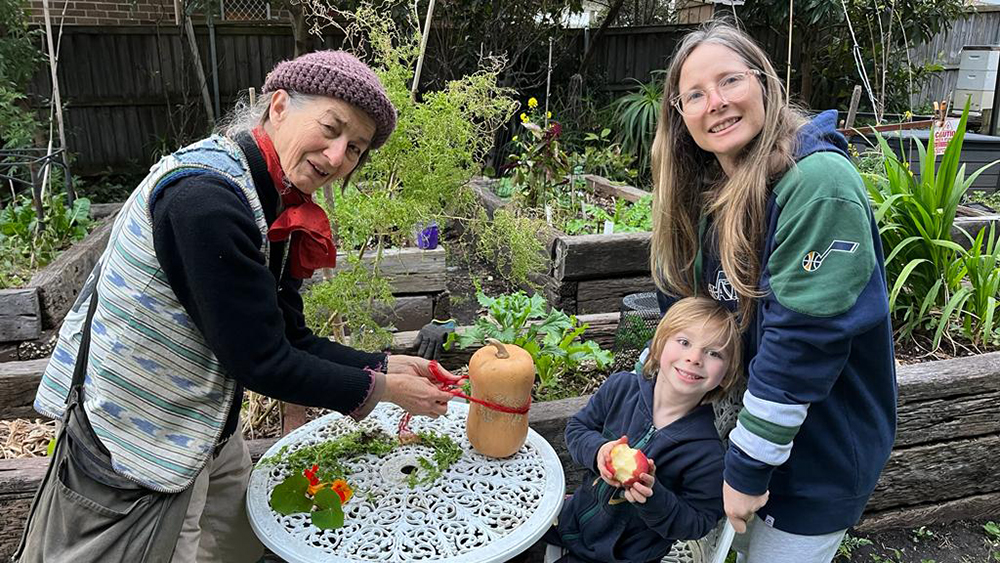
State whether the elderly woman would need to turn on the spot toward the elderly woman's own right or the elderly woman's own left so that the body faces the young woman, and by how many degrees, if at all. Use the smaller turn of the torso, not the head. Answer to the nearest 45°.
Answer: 0° — they already face them

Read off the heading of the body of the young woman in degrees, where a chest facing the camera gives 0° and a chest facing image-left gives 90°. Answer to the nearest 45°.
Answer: approximately 45°

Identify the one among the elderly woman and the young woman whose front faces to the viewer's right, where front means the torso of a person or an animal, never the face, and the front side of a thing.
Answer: the elderly woman

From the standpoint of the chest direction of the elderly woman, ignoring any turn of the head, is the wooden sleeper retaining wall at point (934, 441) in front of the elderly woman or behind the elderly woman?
in front

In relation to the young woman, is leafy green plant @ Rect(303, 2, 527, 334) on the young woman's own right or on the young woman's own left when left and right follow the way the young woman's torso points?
on the young woman's own right

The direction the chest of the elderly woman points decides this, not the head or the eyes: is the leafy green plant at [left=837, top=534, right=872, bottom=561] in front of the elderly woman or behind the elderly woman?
in front

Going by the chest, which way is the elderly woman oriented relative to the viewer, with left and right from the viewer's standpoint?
facing to the right of the viewer

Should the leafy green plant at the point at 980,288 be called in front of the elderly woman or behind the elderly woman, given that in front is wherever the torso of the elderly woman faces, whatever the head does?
in front

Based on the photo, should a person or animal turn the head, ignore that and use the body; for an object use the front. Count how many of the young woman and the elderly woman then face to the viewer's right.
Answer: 1
